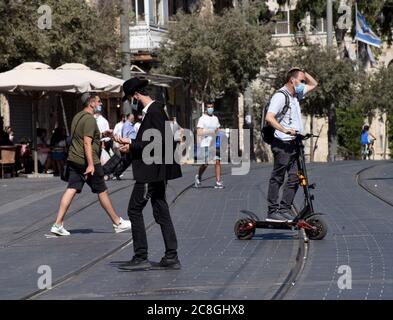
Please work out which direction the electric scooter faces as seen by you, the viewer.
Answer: facing to the right of the viewer

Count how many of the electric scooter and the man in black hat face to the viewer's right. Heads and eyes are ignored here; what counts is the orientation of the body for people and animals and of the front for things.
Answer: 1

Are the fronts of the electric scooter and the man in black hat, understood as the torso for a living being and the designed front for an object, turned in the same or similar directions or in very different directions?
very different directions

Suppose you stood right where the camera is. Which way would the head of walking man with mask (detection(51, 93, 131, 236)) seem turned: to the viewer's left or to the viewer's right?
to the viewer's right

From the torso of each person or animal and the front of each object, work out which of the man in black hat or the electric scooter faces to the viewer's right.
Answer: the electric scooter

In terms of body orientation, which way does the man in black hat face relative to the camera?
to the viewer's left

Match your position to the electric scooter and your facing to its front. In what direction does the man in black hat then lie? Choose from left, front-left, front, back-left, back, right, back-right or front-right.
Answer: back-right

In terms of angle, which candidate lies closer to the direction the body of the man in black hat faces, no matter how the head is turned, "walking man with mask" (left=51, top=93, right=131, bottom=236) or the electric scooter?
the walking man with mask

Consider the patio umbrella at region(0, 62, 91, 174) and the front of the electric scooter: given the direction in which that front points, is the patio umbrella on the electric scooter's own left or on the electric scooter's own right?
on the electric scooter's own left
